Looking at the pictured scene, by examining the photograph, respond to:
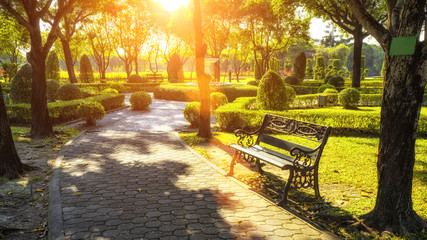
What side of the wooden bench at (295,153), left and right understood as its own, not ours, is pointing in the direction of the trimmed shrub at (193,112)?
right

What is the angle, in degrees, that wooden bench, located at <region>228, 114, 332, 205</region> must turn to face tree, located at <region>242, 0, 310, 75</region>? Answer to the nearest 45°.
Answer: approximately 135° to its right

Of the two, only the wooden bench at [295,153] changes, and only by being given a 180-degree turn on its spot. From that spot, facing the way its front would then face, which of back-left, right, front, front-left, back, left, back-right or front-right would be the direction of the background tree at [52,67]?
left

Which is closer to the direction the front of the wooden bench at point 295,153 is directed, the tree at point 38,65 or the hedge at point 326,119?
the tree

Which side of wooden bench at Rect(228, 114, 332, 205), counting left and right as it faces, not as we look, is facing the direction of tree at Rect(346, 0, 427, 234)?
left

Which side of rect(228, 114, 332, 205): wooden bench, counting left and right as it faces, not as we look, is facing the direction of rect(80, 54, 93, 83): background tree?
right

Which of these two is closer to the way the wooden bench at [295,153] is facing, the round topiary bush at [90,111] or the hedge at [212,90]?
the round topiary bush

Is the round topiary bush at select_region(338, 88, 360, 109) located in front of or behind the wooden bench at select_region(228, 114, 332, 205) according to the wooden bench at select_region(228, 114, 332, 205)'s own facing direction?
behind

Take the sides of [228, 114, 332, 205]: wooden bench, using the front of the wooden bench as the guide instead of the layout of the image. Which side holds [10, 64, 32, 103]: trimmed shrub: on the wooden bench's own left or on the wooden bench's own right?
on the wooden bench's own right

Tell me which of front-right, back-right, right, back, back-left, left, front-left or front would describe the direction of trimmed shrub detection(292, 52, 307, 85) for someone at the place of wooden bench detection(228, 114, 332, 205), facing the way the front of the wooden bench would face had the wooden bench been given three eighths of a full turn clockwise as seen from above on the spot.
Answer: front

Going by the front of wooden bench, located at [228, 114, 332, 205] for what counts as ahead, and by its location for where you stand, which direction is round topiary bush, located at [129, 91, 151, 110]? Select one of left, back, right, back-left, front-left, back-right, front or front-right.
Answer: right

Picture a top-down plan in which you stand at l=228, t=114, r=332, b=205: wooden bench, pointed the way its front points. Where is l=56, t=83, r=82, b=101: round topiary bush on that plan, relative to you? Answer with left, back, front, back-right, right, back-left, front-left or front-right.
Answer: right

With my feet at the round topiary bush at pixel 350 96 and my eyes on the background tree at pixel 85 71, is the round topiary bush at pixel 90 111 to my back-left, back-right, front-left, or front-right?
front-left

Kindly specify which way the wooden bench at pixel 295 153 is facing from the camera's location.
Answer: facing the viewer and to the left of the viewer

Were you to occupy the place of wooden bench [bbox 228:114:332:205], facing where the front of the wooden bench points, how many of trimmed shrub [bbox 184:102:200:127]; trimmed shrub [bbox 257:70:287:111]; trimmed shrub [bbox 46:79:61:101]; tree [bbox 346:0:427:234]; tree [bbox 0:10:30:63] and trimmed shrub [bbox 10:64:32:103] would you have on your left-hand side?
1

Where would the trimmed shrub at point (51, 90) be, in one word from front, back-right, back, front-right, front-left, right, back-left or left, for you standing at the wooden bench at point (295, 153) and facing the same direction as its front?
right
